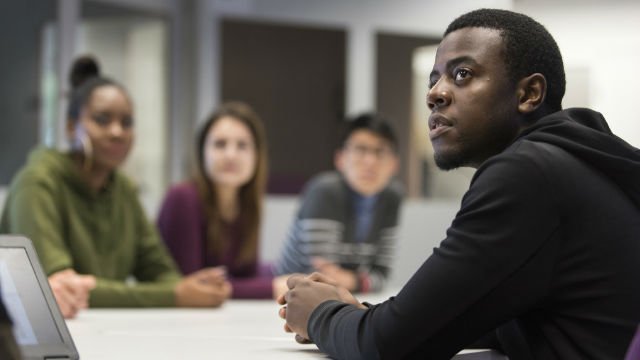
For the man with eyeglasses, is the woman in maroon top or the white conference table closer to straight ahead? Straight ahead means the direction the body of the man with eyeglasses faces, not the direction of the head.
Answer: the white conference table

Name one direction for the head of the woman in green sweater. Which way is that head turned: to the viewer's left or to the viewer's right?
to the viewer's right

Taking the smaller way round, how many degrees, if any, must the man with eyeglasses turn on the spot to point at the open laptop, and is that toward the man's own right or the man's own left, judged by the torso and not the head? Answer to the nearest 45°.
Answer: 0° — they already face it

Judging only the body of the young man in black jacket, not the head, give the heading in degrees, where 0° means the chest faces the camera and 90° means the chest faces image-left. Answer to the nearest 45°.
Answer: approximately 90°

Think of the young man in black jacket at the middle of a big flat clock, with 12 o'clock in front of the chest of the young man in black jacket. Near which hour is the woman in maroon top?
The woman in maroon top is roughly at 2 o'clock from the young man in black jacket.

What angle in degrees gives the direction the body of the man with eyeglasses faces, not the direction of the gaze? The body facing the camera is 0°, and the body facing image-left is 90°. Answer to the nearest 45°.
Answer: approximately 0°

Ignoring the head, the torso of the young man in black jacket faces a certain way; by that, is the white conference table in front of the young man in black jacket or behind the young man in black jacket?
in front

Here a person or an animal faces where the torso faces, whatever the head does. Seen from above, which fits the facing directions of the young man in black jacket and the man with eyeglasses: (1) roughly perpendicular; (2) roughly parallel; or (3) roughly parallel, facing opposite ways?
roughly perpendicular

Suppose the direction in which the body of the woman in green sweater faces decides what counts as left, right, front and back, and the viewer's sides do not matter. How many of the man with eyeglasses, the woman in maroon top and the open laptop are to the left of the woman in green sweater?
2

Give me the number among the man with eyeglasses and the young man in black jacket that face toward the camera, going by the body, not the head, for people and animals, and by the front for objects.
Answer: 1

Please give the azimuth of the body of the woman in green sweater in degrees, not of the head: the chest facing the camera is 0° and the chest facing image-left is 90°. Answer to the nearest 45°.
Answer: approximately 315°
